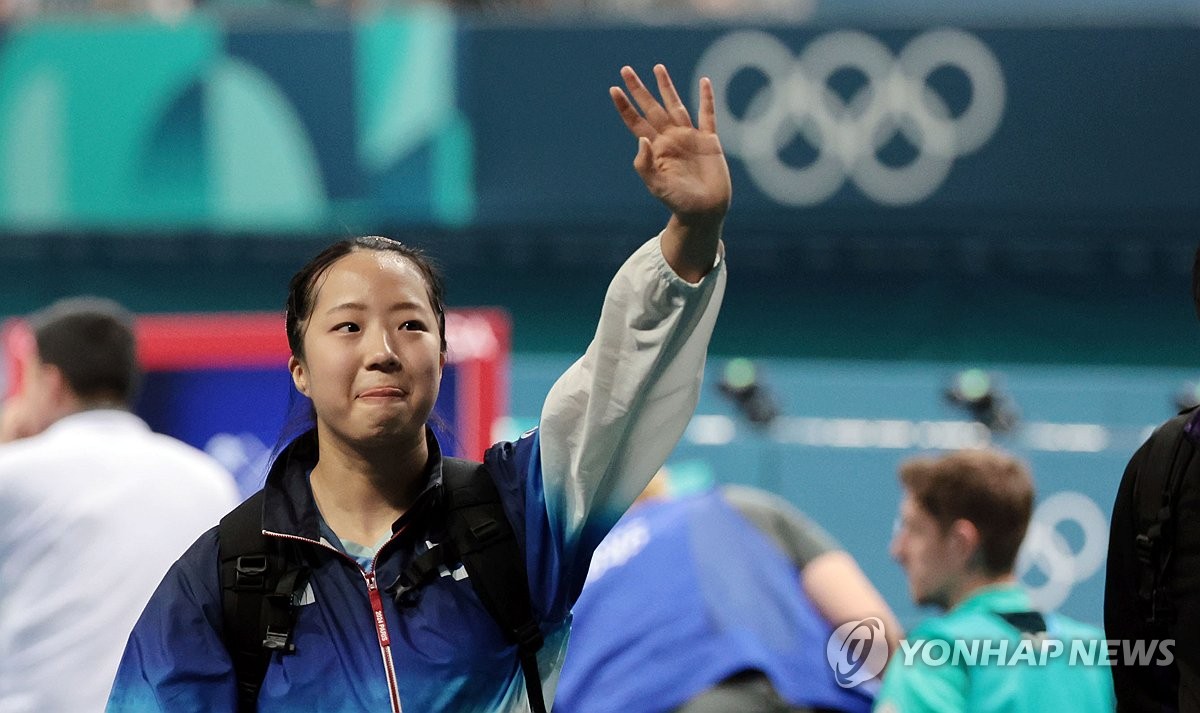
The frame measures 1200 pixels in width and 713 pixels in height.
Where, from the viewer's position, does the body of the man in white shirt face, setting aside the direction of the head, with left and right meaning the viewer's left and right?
facing away from the viewer and to the left of the viewer

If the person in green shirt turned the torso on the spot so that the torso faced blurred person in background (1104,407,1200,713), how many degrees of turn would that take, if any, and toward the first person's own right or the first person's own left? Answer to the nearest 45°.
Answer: approximately 135° to the first person's own left

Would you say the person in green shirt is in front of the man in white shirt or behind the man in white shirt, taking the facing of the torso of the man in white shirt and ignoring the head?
behind

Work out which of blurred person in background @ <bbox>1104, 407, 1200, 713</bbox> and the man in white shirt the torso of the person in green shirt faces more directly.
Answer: the man in white shirt

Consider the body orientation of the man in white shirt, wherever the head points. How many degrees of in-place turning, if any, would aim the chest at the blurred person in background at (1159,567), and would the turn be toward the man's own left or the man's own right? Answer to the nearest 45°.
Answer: approximately 180°

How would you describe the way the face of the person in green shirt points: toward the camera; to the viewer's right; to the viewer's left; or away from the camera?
to the viewer's left

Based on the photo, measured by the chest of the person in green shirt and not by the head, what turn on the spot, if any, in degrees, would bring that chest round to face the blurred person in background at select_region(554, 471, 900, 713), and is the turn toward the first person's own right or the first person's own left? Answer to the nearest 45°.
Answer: approximately 45° to the first person's own left
